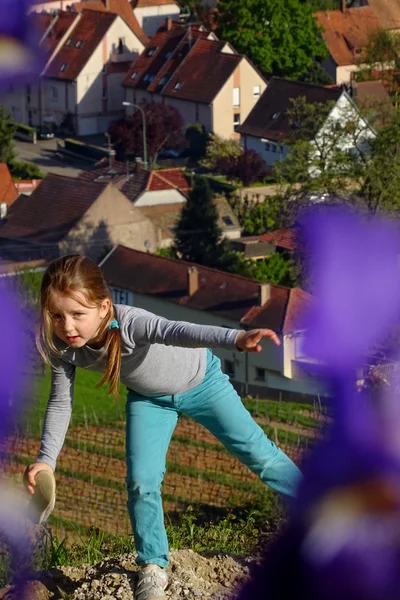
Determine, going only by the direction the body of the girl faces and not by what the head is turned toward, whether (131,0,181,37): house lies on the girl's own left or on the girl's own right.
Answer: on the girl's own right

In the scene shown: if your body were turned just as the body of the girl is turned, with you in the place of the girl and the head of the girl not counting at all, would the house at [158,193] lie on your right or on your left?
on your right

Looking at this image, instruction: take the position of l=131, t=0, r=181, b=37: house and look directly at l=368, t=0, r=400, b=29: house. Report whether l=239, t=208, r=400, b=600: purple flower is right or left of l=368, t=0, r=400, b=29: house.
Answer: right

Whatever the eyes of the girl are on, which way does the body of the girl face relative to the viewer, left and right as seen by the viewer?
facing the viewer and to the left of the viewer

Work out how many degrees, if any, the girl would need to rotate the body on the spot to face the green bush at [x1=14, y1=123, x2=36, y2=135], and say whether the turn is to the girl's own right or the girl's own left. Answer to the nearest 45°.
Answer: approximately 135° to the girl's own right

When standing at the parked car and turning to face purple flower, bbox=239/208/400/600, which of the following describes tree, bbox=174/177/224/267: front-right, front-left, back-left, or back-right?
front-left

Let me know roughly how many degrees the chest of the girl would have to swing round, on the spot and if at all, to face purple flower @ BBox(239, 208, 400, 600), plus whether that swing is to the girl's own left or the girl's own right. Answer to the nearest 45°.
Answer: approximately 45° to the girl's own left

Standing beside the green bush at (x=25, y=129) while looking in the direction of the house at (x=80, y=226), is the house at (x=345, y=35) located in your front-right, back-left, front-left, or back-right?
back-left

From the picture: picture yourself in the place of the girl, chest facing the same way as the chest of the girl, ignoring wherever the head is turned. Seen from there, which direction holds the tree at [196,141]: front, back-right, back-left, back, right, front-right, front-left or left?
back-right

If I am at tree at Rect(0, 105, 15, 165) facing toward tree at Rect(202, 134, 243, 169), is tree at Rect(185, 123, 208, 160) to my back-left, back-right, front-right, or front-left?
front-left

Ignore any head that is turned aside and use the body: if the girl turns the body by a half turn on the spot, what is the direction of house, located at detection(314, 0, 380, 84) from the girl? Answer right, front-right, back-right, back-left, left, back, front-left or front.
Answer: front-left

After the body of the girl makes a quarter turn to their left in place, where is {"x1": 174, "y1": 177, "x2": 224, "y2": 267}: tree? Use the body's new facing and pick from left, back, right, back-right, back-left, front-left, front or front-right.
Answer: back-left

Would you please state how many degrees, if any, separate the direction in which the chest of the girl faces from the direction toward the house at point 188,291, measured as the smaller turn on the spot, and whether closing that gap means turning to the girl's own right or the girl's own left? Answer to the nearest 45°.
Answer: approximately 135° to the girl's own right

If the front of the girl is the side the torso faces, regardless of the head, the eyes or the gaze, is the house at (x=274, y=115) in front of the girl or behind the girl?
behind

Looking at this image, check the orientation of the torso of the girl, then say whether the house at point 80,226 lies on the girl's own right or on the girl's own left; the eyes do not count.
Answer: on the girl's own right

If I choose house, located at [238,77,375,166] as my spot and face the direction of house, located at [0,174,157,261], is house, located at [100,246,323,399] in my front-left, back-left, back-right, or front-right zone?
front-left
